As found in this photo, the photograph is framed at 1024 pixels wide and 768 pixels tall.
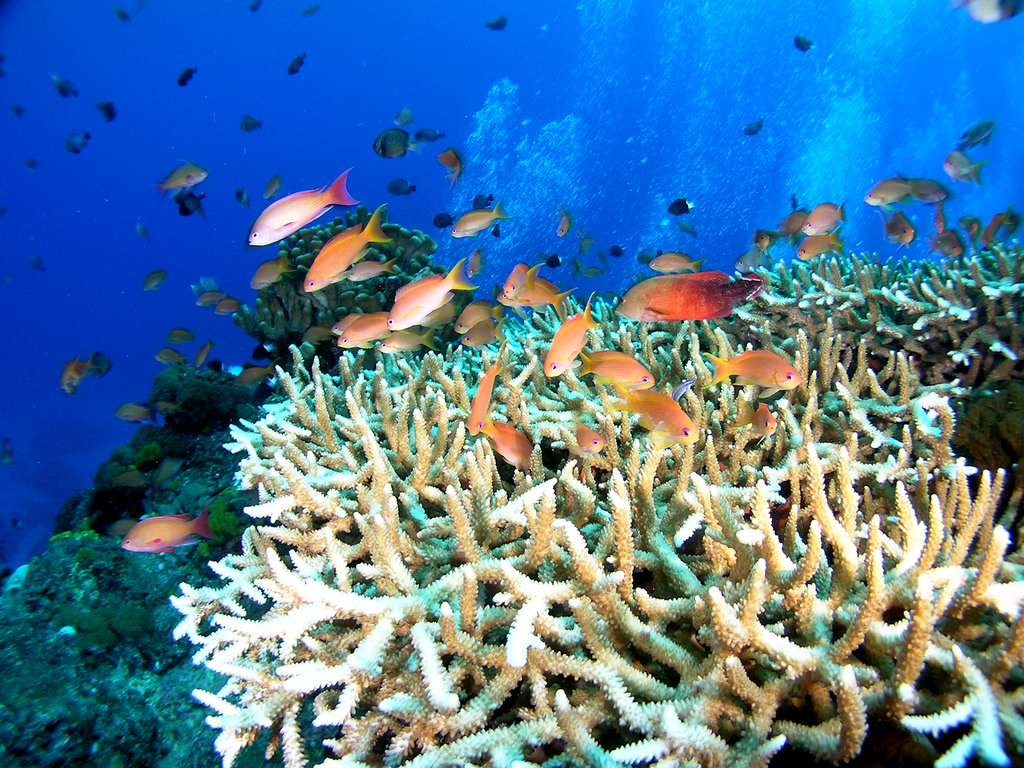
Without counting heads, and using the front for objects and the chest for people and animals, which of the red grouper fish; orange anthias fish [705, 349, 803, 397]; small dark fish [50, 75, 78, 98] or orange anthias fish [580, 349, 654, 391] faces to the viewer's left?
the red grouper fish

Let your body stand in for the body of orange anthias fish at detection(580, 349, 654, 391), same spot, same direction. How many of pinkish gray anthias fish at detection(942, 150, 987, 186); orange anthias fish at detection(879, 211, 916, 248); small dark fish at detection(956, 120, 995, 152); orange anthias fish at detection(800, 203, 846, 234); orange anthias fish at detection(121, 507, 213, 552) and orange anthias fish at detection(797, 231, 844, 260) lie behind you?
1

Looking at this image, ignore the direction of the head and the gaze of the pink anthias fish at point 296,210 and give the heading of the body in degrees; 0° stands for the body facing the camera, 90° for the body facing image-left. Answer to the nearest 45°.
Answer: approximately 90°

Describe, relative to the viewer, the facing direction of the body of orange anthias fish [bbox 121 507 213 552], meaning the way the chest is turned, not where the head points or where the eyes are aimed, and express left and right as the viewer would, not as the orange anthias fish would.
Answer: facing to the left of the viewer

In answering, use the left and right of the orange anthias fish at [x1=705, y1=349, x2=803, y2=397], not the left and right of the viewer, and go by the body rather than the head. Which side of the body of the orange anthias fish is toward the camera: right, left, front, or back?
right

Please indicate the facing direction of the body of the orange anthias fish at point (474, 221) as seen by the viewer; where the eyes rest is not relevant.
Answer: to the viewer's left

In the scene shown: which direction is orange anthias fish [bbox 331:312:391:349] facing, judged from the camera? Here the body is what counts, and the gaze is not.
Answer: to the viewer's left

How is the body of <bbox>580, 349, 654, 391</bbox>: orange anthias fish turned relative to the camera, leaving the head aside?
to the viewer's right

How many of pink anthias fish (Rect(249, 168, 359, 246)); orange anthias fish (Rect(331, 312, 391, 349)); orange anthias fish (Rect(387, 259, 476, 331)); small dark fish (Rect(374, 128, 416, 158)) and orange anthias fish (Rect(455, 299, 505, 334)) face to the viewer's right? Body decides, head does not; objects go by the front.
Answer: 0

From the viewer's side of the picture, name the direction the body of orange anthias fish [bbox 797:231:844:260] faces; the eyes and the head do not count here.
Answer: to the viewer's left

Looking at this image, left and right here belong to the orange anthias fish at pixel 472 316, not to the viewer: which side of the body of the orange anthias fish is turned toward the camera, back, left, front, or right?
left

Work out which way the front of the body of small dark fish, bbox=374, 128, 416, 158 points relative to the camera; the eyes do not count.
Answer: to the viewer's left
